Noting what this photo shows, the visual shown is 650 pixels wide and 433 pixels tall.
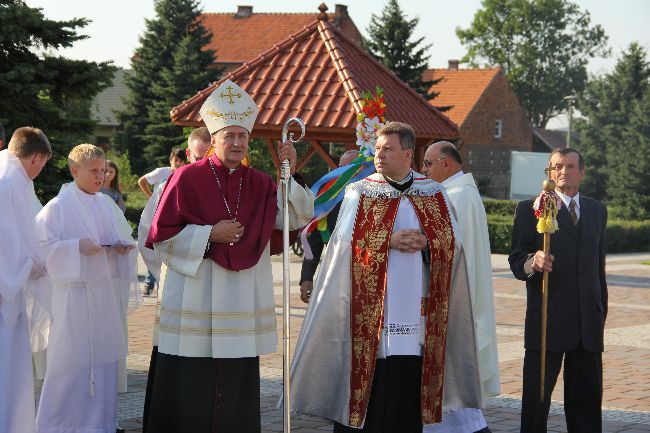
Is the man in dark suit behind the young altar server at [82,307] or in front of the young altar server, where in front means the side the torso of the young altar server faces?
in front

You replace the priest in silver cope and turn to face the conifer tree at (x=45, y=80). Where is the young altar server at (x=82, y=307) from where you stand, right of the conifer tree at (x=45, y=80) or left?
left

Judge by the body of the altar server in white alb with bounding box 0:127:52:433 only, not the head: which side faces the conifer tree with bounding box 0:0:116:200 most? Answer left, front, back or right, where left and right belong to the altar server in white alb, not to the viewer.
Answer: left

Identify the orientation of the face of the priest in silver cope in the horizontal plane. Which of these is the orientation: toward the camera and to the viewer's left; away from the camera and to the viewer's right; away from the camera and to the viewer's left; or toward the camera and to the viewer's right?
toward the camera and to the viewer's left

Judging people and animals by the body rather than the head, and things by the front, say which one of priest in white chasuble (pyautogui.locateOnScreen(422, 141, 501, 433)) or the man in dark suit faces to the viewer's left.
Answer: the priest in white chasuble

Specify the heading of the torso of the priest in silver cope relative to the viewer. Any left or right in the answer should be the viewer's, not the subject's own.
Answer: facing the viewer

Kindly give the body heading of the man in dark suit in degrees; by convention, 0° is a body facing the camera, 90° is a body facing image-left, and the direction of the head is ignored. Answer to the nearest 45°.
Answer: approximately 0°

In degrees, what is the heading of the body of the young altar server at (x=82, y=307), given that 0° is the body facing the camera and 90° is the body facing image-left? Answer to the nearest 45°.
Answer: approximately 315°

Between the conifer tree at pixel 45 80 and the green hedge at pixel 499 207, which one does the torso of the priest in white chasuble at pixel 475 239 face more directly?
the conifer tree

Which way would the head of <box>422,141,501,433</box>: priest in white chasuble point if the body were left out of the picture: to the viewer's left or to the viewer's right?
to the viewer's left

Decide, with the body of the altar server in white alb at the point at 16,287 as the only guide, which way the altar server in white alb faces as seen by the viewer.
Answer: to the viewer's right
